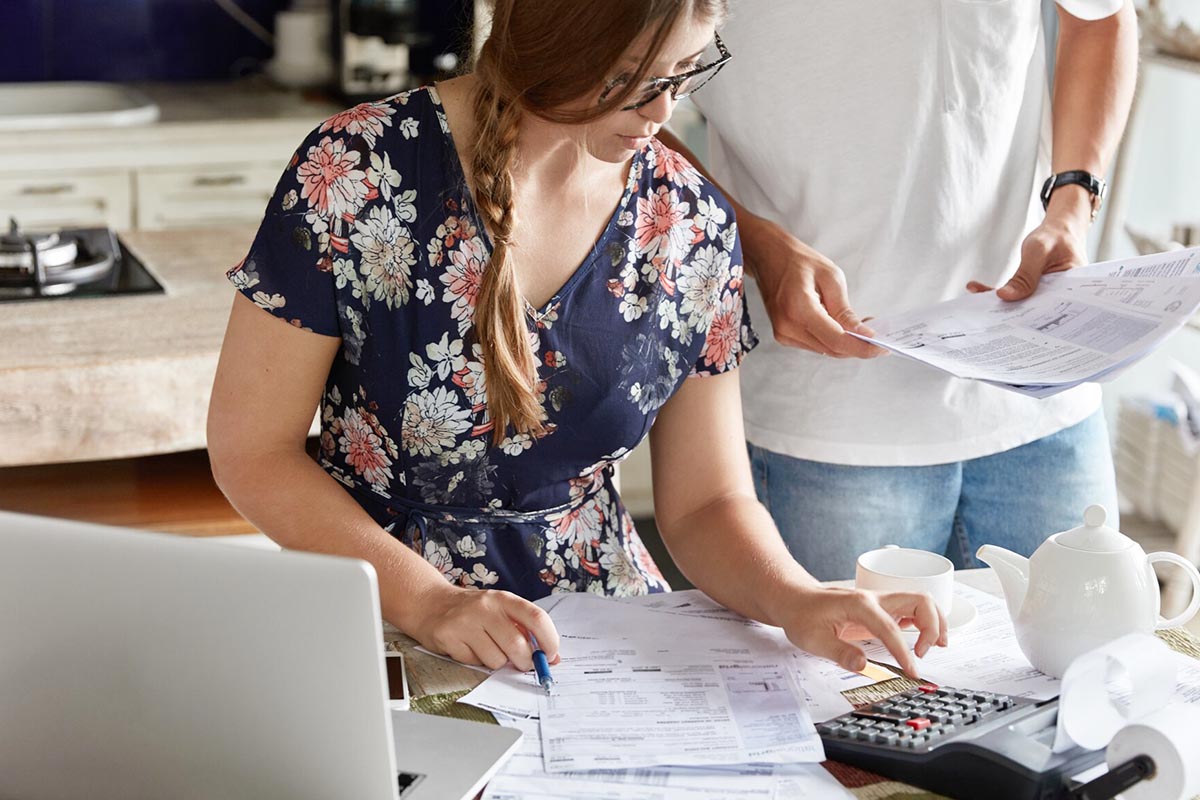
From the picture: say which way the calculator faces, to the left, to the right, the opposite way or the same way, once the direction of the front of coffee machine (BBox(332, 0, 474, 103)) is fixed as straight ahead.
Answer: the opposite way

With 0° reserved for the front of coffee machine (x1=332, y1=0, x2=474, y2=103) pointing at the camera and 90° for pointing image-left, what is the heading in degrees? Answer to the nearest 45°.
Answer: approximately 0°

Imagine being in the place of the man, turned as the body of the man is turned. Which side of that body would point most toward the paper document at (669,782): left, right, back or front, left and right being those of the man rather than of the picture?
front

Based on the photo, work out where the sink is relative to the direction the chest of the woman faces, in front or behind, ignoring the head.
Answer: behind

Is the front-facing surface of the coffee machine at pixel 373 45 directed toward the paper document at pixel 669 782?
yes

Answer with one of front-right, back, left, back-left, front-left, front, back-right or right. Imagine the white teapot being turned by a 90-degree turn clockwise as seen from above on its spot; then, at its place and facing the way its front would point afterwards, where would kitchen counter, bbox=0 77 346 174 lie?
front-left

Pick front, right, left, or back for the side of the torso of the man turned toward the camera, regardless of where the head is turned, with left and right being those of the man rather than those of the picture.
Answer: front

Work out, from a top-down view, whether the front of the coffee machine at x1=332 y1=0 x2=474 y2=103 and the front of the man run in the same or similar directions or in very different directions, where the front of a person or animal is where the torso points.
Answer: same or similar directions

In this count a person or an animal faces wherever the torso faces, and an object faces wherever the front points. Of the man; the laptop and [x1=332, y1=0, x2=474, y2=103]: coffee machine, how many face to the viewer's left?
0

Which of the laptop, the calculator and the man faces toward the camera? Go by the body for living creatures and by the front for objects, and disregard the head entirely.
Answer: the man

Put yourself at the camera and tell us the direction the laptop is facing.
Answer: facing away from the viewer and to the right of the viewer

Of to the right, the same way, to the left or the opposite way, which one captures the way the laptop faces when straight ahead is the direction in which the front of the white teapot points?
to the right

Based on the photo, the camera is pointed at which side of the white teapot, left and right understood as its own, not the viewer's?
left
